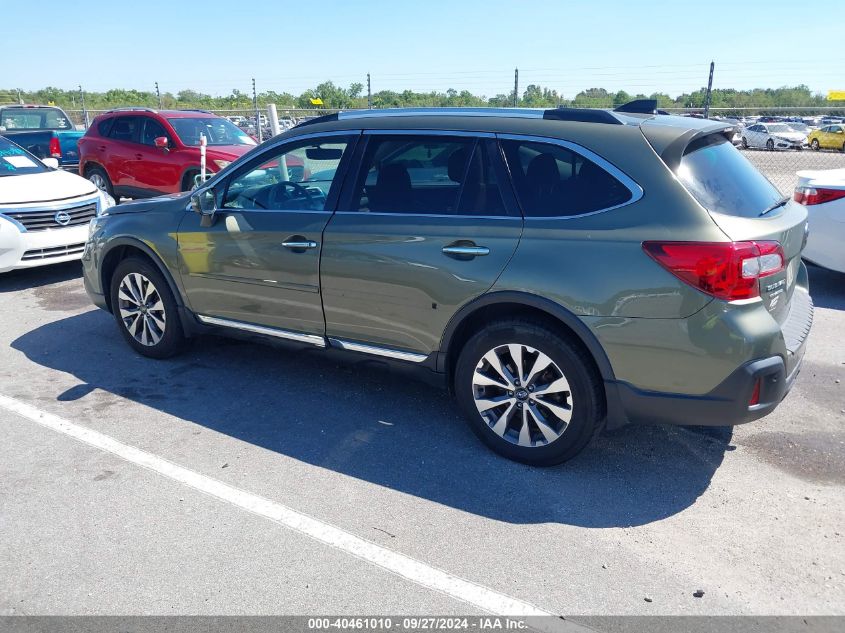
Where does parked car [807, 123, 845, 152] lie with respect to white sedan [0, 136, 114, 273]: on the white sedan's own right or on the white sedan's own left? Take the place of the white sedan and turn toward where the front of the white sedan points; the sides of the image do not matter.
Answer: on the white sedan's own left

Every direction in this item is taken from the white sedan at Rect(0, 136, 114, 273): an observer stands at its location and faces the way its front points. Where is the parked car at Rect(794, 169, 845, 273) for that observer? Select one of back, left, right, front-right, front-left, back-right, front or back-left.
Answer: front

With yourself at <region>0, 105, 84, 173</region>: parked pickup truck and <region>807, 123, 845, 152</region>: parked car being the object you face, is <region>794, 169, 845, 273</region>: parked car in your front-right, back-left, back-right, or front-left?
front-right

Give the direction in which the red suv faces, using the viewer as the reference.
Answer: facing the viewer and to the right of the viewer

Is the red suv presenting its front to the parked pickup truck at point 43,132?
no

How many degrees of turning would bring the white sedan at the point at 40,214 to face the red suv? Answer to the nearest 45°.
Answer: approximately 90° to its left

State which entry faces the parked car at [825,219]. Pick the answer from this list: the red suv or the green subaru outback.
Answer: the red suv

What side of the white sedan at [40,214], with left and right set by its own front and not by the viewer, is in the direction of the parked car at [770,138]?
left

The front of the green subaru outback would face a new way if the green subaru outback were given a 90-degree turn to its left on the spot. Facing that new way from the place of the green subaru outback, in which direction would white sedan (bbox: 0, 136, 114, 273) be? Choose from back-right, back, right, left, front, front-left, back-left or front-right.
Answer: right

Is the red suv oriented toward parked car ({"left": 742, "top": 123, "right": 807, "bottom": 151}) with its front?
no

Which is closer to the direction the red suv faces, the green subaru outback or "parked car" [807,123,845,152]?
the green subaru outback

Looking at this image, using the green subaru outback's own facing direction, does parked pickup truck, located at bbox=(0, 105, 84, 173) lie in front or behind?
in front

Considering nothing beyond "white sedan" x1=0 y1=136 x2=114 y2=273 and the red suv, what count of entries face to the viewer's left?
0

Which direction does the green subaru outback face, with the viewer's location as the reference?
facing away from the viewer and to the left of the viewer

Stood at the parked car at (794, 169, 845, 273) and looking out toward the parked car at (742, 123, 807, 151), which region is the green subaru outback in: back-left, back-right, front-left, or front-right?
back-left

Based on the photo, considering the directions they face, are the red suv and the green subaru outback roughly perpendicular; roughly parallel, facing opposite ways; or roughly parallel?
roughly parallel, facing opposite ways
